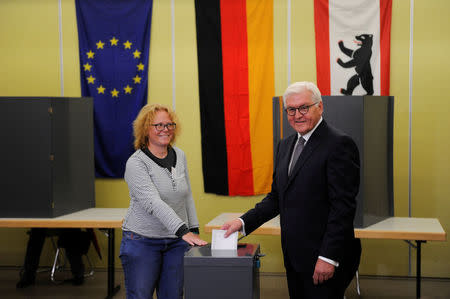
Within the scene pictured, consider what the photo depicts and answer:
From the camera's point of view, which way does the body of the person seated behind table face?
toward the camera

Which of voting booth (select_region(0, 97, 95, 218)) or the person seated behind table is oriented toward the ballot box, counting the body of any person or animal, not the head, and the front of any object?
the person seated behind table

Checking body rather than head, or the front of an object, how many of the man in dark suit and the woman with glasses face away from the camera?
0

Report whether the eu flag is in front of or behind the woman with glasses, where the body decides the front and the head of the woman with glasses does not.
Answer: behind

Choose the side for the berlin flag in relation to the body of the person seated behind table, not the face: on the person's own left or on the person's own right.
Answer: on the person's own left

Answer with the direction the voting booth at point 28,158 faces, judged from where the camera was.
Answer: facing away from the viewer

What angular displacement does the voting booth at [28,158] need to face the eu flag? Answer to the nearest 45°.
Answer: approximately 45° to its right

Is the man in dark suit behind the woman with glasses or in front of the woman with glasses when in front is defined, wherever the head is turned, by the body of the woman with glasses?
in front

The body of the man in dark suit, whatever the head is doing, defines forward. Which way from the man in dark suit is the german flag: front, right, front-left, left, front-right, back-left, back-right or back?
back-right

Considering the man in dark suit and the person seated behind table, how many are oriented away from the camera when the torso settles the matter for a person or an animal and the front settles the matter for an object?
0

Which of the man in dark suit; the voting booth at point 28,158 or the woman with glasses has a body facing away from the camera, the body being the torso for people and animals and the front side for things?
the voting booth

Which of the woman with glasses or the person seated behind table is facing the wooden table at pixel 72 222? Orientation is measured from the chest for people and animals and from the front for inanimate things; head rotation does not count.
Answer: the person seated behind table
